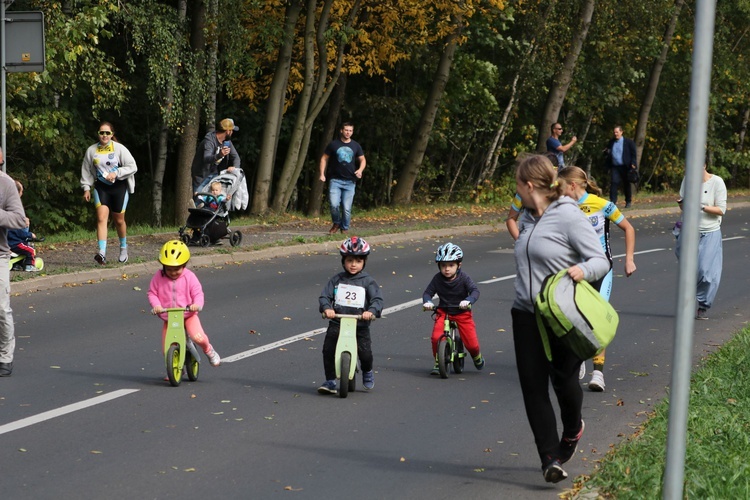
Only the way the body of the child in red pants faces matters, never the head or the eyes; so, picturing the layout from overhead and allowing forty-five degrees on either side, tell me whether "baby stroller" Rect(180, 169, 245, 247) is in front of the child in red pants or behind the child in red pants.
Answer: behind

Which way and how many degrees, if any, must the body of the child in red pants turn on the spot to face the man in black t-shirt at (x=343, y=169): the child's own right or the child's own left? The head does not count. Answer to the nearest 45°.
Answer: approximately 180°

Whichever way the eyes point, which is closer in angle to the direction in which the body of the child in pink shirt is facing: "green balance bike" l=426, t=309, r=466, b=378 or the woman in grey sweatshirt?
the woman in grey sweatshirt

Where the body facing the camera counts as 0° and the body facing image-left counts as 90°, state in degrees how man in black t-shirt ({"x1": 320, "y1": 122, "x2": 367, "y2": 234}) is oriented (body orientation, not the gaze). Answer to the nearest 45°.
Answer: approximately 0°

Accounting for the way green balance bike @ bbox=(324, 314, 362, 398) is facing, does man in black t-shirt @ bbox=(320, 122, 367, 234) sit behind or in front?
behind

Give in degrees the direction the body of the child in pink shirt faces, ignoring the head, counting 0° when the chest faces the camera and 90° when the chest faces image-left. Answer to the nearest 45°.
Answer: approximately 0°

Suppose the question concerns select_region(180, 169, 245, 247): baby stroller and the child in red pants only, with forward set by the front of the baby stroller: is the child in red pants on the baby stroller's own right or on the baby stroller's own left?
on the baby stroller's own left

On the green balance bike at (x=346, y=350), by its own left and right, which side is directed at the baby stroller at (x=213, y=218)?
back

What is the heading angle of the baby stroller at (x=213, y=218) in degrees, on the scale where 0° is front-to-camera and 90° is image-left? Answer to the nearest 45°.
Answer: approximately 45°

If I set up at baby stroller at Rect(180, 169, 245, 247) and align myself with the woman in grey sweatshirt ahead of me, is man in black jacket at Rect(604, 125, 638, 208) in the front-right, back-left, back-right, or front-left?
back-left
